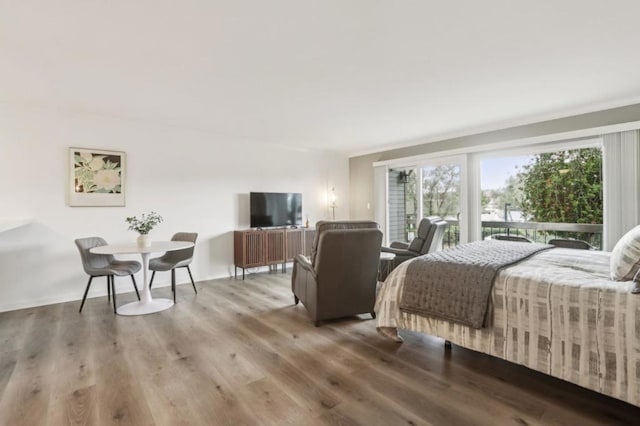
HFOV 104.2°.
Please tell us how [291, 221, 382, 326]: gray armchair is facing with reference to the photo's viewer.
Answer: facing away from the viewer and to the left of the viewer

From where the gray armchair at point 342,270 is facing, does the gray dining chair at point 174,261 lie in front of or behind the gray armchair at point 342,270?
in front

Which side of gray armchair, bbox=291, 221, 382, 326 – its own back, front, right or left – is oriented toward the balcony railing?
right

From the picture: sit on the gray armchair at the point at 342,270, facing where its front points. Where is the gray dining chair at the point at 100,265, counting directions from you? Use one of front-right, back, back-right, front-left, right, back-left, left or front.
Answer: front-left

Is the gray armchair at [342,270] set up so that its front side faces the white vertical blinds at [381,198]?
no

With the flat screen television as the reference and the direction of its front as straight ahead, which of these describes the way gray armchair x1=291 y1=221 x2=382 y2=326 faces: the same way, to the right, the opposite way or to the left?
the opposite way

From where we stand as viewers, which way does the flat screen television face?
facing the viewer and to the right of the viewer

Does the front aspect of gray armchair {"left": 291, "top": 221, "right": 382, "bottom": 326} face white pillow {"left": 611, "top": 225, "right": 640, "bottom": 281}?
no

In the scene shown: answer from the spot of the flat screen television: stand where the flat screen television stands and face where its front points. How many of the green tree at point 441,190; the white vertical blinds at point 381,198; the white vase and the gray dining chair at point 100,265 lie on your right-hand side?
2

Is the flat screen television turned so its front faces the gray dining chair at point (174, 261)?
no

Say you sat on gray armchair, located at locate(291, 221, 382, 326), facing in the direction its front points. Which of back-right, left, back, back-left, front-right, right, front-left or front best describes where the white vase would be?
front-left

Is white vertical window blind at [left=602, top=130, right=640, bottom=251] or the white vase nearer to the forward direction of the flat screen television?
the white vertical window blind

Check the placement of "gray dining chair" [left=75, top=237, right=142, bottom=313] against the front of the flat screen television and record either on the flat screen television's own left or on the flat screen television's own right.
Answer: on the flat screen television's own right

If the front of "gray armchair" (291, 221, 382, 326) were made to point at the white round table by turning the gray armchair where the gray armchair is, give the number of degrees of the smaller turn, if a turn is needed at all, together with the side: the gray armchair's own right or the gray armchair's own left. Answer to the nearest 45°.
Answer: approximately 45° to the gray armchair's own left
